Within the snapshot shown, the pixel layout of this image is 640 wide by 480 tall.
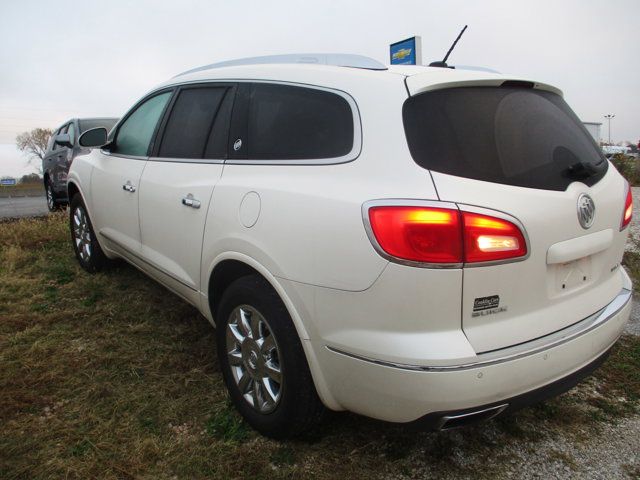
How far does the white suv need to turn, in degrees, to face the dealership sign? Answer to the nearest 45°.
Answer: approximately 45° to its right

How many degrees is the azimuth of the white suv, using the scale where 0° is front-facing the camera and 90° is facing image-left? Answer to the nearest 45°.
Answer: approximately 135°

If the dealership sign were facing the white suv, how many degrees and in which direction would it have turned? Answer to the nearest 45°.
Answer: approximately 45° to its left

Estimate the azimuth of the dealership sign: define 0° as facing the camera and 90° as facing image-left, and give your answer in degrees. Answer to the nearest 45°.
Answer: approximately 45°
